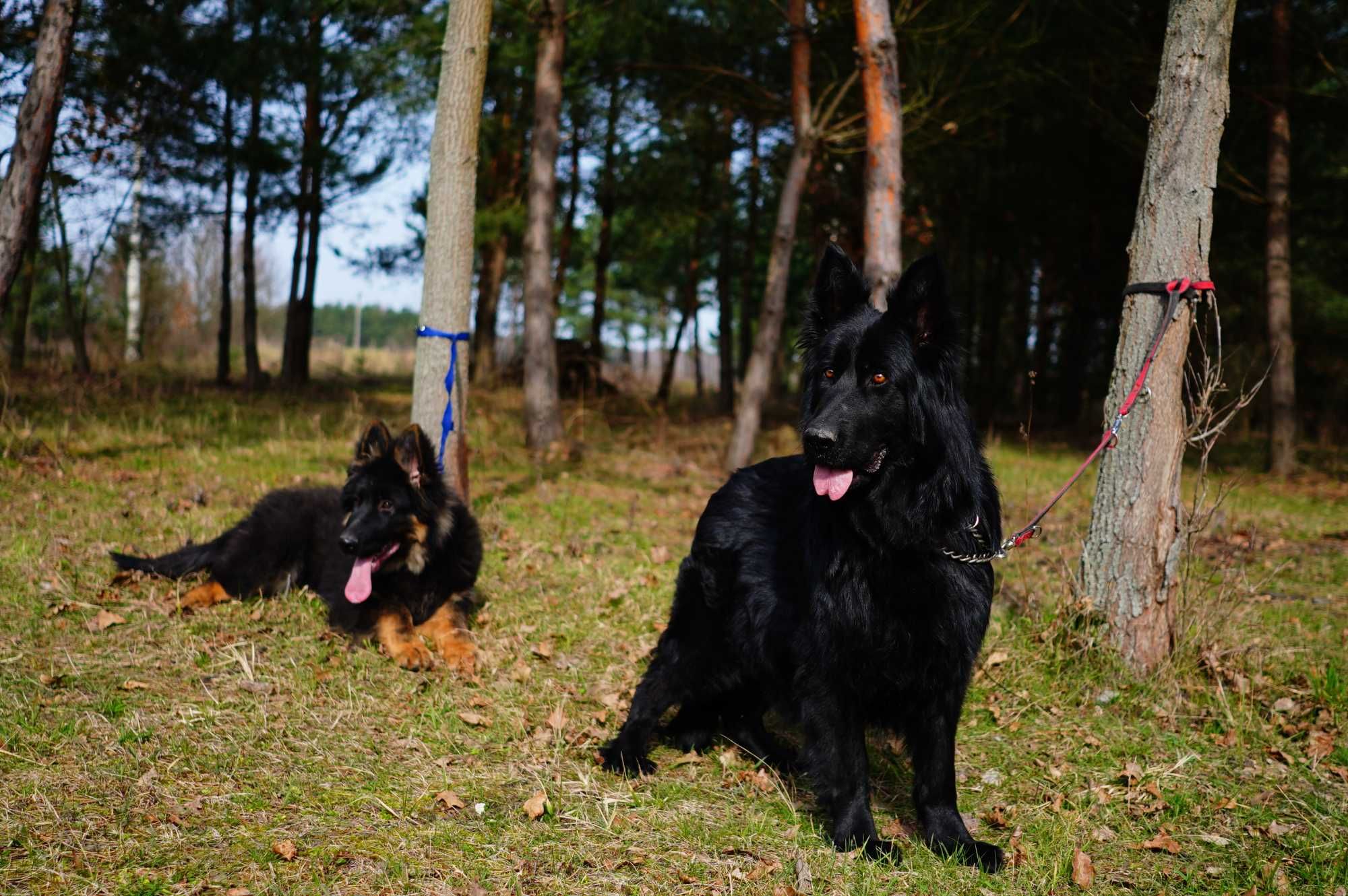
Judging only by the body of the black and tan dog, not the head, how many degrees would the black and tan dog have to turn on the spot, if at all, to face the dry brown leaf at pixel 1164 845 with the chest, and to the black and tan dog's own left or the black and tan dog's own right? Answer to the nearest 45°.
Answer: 0° — it already faces it

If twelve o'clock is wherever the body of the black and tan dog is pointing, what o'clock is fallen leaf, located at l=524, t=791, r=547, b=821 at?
The fallen leaf is roughly at 1 o'clock from the black and tan dog.

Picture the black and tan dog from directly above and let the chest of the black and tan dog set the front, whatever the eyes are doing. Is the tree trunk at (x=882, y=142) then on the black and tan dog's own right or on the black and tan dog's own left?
on the black and tan dog's own left

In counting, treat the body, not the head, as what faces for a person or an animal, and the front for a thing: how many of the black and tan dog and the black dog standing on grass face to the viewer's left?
0

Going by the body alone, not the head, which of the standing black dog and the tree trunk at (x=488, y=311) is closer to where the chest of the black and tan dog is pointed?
the standing black dog

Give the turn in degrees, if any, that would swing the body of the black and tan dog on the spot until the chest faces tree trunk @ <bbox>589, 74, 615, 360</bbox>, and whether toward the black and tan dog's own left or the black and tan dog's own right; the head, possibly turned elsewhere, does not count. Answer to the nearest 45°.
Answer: approximately 135° to the black and tan dog's own left

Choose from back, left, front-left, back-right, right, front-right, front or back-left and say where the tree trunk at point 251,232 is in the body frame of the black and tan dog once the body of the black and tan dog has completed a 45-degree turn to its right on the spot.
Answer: back

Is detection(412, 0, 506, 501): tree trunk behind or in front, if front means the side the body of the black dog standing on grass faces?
behind

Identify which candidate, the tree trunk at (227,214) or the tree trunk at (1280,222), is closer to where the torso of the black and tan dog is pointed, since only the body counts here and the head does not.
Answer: the tree trunk at (1280,222)

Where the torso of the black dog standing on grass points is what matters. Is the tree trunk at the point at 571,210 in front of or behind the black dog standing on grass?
behind

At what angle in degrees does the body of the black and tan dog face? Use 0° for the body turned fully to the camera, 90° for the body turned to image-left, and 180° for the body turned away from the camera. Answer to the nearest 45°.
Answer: approximately 315°

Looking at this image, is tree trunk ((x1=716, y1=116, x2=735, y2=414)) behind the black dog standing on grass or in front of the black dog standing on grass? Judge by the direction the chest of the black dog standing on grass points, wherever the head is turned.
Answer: behind
